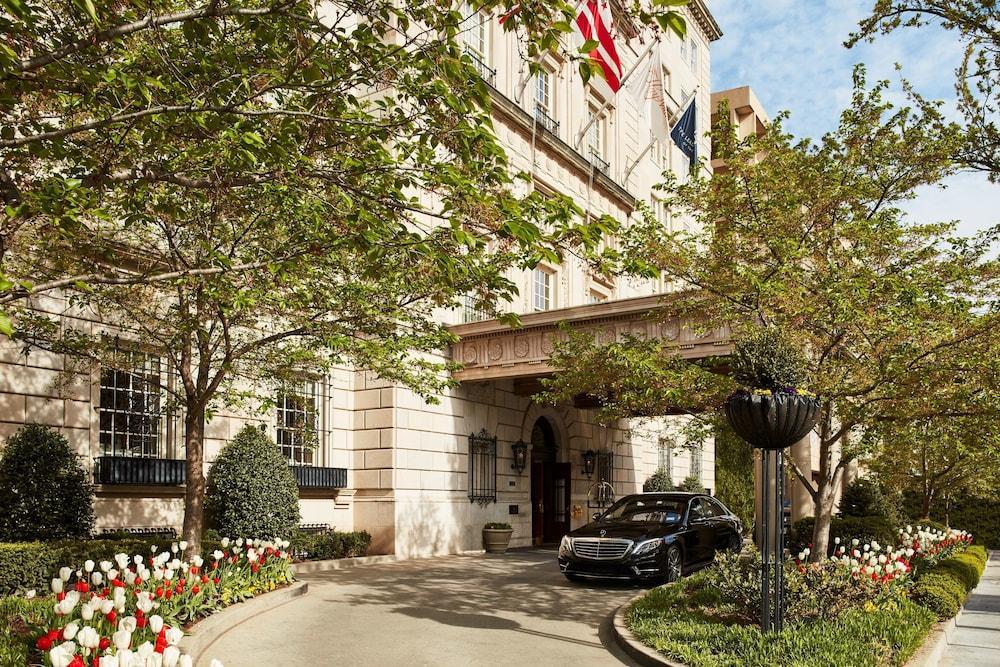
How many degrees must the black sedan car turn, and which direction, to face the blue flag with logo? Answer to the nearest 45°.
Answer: approximately 135° to its right

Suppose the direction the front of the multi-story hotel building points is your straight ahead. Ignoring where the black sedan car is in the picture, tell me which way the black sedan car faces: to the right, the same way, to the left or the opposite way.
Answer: to the right

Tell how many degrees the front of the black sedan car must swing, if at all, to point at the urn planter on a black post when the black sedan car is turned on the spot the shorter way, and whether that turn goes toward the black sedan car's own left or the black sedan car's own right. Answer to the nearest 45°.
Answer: approximately 45° to the black sedan car's own left

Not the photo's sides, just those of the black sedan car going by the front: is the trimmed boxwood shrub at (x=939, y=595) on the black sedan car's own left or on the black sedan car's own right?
on the black sedan car's own left

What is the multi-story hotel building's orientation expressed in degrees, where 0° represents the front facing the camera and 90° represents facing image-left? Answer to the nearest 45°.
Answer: approximately 315°

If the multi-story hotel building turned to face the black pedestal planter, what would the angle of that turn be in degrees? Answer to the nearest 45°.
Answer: approximately 45° to its right

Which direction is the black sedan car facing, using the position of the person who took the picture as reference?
facing the viewer and to the left of the viewer

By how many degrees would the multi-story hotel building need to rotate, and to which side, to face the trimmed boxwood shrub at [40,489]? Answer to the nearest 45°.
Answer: approximately 90° to its right
